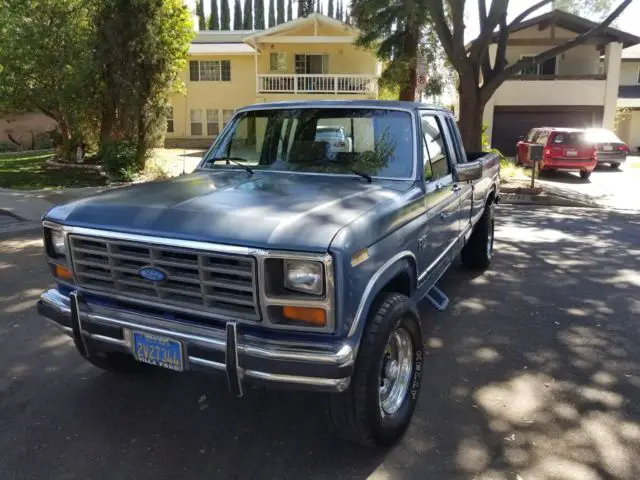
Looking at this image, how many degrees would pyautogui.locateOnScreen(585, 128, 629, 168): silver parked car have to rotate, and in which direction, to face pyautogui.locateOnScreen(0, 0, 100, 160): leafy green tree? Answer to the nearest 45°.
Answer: approximately 90° to its left

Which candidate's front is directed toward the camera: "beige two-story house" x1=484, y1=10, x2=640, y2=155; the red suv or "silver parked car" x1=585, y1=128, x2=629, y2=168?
the beige two-story house

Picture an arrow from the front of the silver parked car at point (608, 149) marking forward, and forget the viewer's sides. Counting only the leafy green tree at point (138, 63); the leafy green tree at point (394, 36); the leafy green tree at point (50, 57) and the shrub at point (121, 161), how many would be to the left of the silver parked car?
4

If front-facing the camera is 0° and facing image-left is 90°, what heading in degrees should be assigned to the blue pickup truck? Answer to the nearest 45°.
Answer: approximately 45°

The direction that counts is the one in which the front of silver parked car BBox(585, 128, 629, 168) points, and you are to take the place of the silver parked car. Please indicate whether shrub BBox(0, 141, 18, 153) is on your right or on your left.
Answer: on your left

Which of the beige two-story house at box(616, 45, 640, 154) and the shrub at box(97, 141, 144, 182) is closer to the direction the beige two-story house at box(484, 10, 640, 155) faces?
the shrub

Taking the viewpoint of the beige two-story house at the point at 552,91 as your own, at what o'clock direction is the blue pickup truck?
The blue pickup truck is roughly at 12 o'clock from the beige two-story house.

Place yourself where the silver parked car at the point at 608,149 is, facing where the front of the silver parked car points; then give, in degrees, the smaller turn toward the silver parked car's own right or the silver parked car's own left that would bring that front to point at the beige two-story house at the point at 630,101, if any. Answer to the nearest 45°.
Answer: approximately 45° to the silver parked car's own right

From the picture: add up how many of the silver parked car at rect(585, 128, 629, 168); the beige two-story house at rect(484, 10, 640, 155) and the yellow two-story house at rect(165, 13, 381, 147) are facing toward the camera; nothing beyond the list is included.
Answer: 2

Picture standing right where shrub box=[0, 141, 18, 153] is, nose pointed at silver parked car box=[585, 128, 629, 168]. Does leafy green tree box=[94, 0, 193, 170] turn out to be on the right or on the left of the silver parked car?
right

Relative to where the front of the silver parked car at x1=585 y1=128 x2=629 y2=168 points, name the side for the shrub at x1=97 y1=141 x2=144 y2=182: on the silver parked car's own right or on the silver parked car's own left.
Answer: on the silver parked car's own left

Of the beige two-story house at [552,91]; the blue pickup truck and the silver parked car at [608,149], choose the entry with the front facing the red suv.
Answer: the beige two-story house

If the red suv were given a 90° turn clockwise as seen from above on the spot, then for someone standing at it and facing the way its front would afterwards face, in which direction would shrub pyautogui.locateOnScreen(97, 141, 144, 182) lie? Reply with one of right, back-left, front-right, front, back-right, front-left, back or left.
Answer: back
